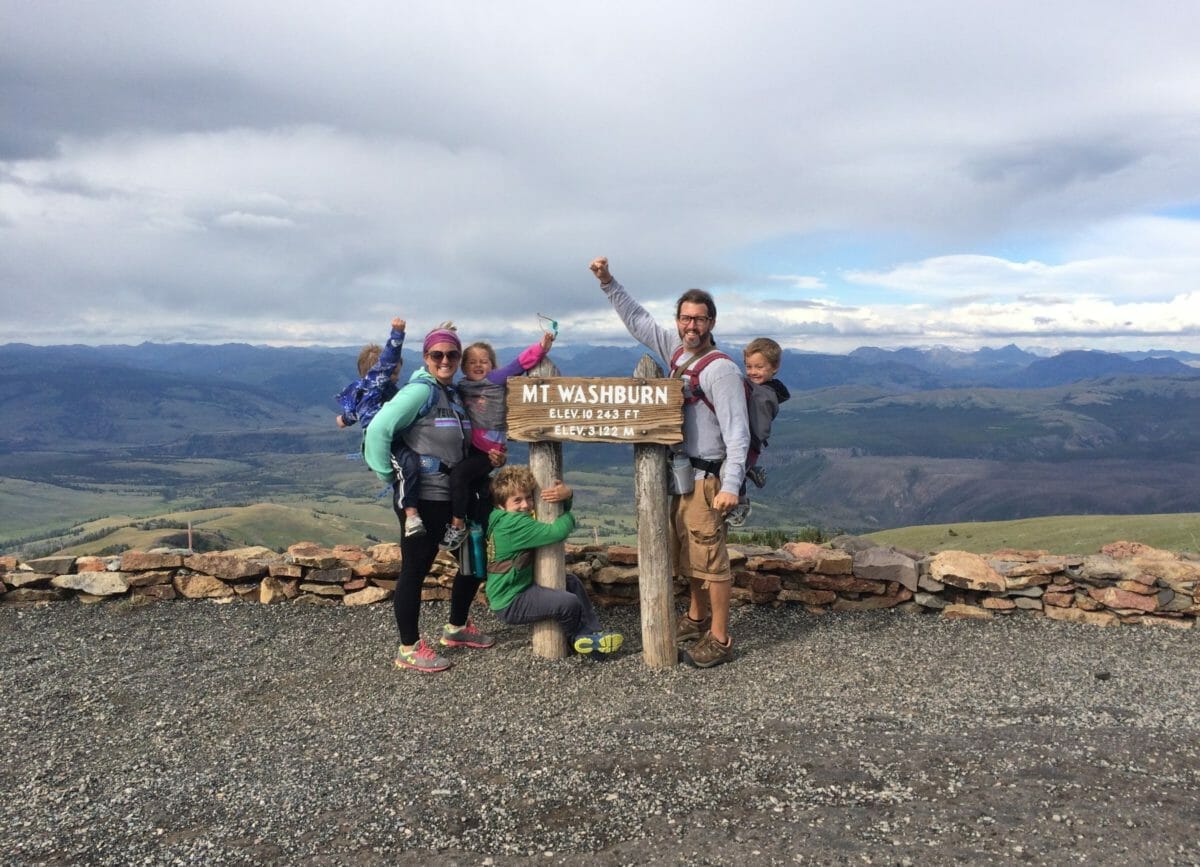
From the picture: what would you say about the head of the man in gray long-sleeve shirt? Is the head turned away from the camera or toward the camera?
toward the camera

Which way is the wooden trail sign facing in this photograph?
toward the camera

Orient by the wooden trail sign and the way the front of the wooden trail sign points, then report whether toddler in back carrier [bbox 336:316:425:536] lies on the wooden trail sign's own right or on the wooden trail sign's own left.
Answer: on the wooden trail sign's own right

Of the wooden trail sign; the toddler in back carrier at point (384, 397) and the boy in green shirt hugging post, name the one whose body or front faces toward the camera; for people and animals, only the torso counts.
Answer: the wooden trail sign

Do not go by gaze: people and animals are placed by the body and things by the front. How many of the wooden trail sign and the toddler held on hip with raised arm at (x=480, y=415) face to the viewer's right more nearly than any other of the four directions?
0
